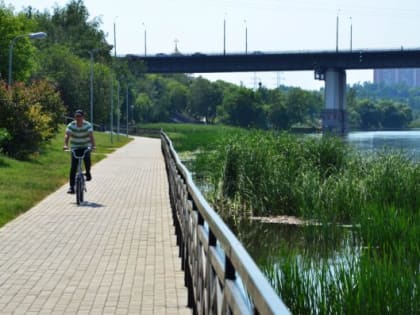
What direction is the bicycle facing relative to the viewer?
toward the camera

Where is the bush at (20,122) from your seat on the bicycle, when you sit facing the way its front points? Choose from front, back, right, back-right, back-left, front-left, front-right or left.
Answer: back

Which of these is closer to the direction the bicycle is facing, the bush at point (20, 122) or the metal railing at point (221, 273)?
the metal railing

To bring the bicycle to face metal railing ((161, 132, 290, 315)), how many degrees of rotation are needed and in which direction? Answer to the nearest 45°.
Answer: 0° — it already faces it
